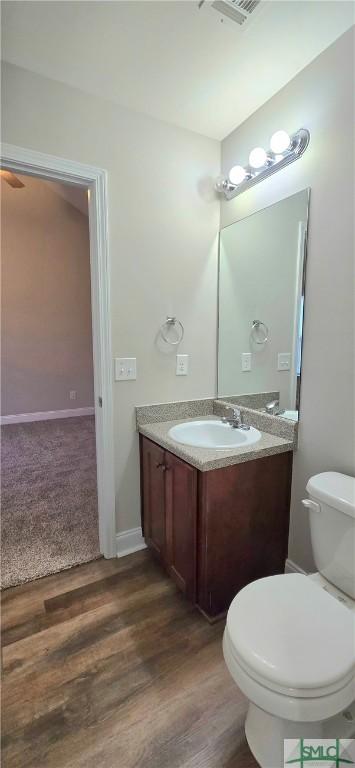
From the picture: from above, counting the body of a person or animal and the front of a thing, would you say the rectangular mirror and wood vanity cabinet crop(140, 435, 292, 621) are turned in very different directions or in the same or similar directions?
same or similar directions

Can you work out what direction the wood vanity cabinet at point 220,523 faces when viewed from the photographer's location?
facing the viewer and to the left of the viewer

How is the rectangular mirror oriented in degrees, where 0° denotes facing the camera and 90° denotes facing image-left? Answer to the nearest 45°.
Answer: approximately 45°

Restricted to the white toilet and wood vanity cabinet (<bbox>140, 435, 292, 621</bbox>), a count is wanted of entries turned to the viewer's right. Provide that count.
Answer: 0

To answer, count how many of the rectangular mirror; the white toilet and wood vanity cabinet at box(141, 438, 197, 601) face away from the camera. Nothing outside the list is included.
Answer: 0

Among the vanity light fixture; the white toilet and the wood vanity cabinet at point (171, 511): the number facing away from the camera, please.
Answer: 0

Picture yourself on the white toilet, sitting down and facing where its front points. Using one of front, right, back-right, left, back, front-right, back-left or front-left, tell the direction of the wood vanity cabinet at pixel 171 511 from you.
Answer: right

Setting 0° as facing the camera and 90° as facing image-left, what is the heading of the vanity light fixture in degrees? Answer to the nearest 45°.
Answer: approximately 45°

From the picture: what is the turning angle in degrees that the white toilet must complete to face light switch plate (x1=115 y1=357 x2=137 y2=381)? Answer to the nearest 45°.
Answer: approximately 90° to its right

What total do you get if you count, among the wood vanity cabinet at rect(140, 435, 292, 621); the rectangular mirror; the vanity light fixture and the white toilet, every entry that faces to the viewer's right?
0
